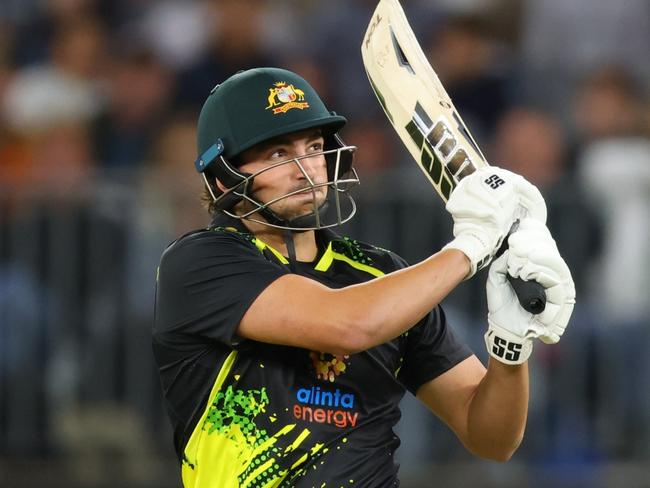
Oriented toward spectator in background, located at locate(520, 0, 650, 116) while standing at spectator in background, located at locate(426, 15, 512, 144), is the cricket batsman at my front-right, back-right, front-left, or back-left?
back-right

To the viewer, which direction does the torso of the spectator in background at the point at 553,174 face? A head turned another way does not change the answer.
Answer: toward the camera

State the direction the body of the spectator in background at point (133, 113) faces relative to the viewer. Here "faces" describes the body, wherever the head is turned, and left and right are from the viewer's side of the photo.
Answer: facing the viewer

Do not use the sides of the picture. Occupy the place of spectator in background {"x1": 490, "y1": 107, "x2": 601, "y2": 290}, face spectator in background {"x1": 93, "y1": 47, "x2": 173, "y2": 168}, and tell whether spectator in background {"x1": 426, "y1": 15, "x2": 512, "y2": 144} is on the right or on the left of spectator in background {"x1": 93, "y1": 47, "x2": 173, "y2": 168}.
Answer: right

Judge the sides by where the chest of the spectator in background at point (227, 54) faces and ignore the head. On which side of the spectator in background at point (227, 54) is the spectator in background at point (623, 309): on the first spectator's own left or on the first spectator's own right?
on the first spectator's own left

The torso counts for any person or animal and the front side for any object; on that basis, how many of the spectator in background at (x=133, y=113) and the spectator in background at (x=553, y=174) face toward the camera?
2

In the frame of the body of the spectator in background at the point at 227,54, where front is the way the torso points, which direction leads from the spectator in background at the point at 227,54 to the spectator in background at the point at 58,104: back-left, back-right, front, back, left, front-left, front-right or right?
right

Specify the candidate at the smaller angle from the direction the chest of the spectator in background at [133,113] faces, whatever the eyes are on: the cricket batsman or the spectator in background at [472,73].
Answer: the cricket batsman

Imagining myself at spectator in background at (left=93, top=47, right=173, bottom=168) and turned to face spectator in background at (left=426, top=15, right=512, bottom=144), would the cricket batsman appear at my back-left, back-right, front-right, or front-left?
front-right

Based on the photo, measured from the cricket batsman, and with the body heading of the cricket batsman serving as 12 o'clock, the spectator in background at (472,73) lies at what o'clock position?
The spectator in background is roughly at 8 o'clock from the cricket batsman.

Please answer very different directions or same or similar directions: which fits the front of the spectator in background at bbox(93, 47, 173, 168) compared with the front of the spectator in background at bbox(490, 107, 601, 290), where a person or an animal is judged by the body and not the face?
same or similar directions

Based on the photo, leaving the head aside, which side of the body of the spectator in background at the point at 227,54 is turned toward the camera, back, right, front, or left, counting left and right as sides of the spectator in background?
front
